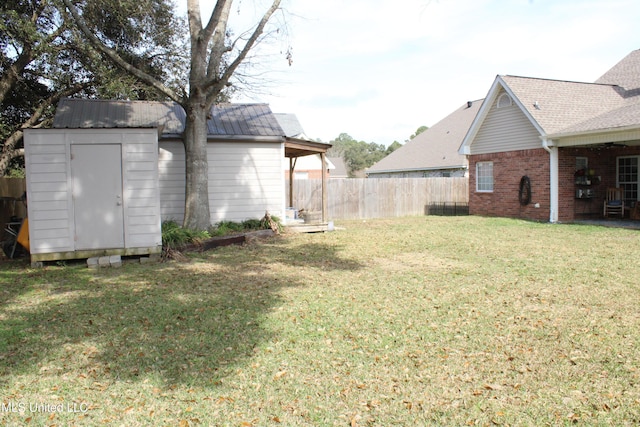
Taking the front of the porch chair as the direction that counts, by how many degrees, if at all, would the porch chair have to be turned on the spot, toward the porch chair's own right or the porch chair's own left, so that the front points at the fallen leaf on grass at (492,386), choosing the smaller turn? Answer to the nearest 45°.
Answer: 0° — it already faces it

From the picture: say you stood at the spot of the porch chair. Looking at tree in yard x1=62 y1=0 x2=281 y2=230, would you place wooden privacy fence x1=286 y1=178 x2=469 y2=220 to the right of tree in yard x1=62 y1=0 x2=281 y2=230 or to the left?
right

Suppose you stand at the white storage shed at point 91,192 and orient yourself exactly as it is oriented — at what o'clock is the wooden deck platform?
The wooden deck platform is roughly at 8 o'clock from the white storage shed.

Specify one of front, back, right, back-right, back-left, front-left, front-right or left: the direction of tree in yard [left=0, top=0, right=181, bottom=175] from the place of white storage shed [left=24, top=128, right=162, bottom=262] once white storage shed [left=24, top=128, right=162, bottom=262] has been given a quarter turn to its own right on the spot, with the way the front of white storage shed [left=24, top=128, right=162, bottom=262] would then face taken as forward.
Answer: right

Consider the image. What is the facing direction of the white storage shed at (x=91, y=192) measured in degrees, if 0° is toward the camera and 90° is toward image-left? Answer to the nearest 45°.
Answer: approximately 0°

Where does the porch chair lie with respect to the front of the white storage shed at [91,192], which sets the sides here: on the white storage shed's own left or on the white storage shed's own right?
on the white storage shed's own left

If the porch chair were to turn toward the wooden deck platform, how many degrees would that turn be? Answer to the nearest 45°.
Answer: approximately 45° to its right

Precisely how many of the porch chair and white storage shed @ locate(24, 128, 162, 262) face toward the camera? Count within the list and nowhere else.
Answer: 2

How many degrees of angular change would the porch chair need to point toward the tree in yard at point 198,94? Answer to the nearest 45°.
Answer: approximately 45° to its right

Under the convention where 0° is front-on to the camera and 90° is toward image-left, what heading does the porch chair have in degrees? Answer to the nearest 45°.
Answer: approximately 0°

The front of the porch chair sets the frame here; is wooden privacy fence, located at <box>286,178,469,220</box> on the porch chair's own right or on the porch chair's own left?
on the porch chair's own right
